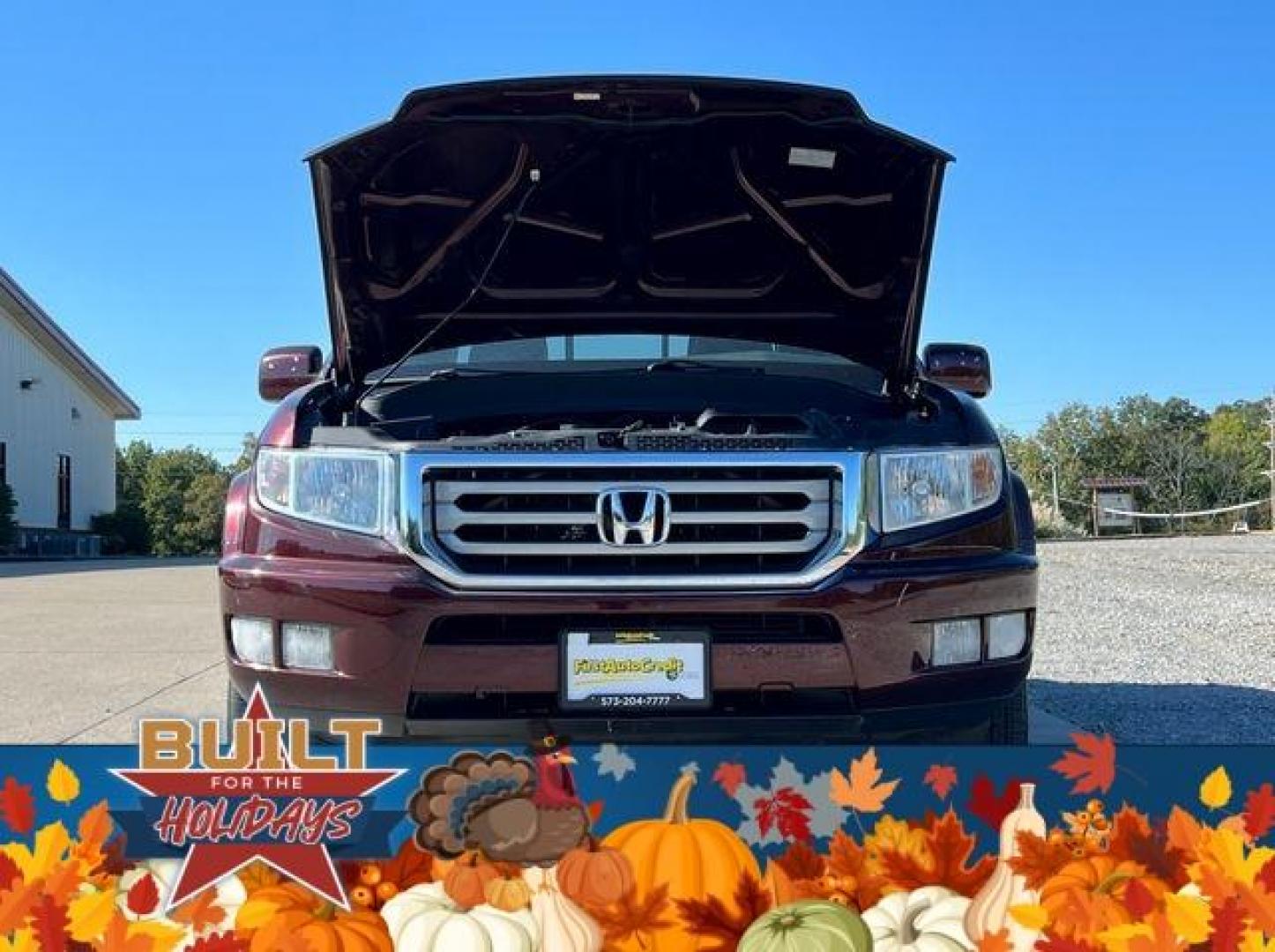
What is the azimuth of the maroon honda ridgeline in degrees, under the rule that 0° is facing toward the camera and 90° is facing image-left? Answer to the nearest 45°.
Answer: approximately 0°

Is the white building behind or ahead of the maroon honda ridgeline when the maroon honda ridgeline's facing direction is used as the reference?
behind

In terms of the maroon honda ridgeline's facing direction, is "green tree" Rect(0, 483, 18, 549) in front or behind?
behind
